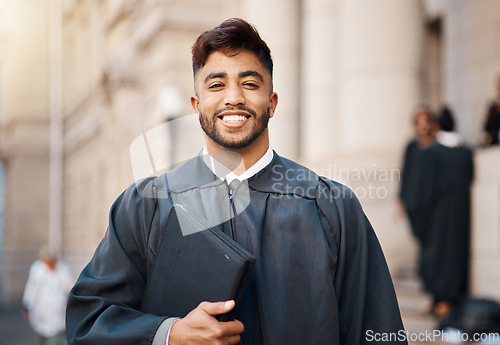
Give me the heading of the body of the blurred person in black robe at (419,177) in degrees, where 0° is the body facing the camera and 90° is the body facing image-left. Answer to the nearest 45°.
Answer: approximately 315°

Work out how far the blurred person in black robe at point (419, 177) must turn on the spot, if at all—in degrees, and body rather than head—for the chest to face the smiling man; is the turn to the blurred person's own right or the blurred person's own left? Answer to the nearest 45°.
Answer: approximately 45° to the blurred person's own right

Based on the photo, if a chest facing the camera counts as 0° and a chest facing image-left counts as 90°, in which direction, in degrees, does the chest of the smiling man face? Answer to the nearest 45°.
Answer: approximately 0°

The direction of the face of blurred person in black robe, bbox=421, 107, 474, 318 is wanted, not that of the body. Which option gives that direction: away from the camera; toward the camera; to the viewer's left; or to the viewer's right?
away from the camera

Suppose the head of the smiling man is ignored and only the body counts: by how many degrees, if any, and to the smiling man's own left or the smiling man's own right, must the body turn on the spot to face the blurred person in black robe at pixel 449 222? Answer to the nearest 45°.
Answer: approximately 135° to the smiling man's own left

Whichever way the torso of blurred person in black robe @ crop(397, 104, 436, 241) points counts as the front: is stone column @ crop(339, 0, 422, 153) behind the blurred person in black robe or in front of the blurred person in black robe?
behind
